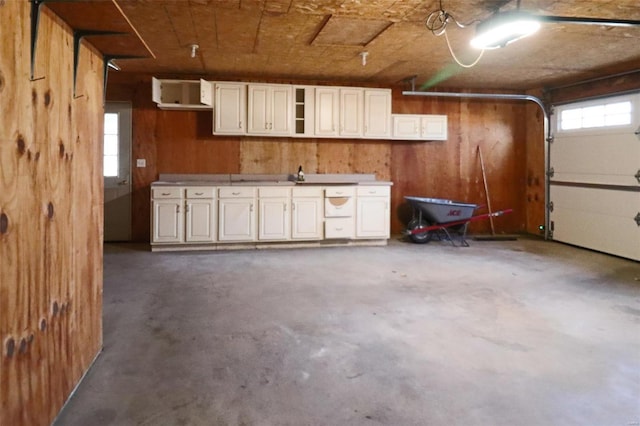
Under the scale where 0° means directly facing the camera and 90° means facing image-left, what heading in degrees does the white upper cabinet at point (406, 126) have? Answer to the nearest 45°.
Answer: approximately 0°

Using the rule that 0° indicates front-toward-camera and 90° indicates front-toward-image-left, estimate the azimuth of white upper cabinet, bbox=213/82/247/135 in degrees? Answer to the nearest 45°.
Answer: approximately 0°

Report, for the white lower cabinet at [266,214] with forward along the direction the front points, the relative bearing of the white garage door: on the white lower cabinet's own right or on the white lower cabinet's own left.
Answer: on the white lower cabinet's own left

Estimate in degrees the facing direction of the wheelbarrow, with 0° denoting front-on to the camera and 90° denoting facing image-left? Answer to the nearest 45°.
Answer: approximately 90°

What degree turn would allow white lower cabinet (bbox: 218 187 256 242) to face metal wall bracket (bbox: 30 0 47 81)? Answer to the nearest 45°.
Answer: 0° — it already faces it

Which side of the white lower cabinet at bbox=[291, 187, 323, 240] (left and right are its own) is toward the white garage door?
left
